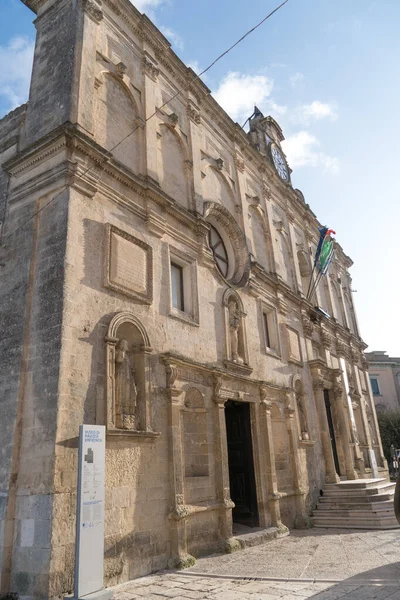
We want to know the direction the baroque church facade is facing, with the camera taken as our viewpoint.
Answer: facing the viewer and to the right of the viewer

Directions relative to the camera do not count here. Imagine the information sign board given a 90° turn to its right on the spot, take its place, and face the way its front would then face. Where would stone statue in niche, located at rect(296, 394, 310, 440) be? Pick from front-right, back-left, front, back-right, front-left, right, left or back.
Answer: back

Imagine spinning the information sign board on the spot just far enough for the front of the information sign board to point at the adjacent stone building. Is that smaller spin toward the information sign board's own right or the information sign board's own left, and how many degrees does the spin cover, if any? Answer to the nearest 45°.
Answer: approximately 90° to the information sign board's own left

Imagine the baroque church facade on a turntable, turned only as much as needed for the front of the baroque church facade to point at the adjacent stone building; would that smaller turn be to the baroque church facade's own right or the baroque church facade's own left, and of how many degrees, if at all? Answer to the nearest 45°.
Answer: approximately 90° to the baroque church facade's own left

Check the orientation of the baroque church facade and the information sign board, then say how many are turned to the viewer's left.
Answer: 0
